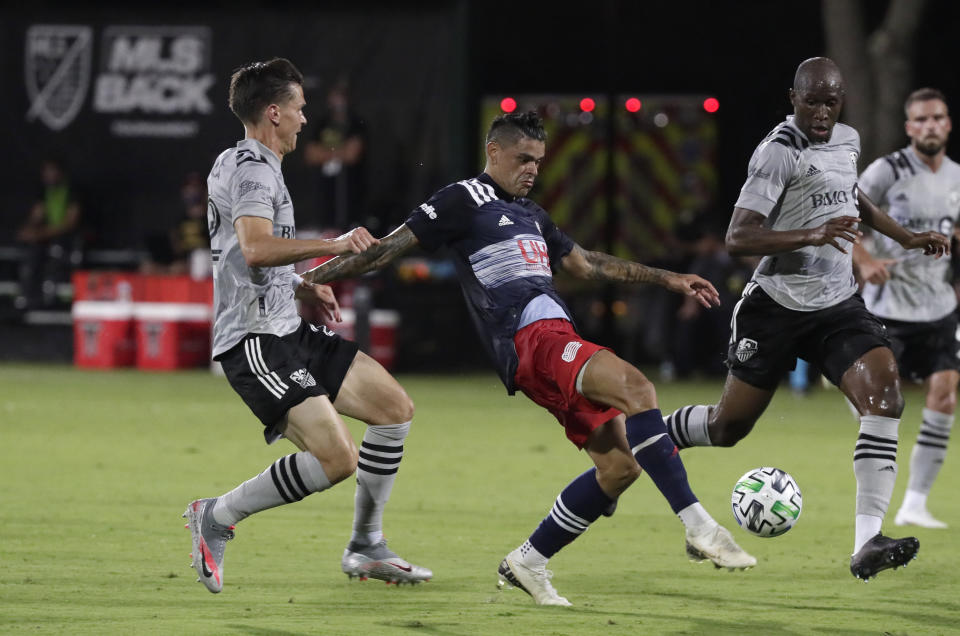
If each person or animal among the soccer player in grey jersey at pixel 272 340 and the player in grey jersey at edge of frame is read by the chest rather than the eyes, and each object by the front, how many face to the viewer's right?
1

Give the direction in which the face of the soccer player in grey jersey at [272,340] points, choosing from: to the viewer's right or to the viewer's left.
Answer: to the viewer's right

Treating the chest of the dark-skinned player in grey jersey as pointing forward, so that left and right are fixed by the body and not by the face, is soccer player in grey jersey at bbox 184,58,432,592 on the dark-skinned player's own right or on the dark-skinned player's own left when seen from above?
on the dark-skinned player's own right

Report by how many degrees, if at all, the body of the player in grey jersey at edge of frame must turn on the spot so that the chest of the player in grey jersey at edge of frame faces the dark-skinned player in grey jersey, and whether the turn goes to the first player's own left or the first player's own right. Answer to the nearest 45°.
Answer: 0° — they already face them

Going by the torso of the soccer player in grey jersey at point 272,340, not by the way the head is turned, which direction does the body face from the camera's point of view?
to the viewer's right

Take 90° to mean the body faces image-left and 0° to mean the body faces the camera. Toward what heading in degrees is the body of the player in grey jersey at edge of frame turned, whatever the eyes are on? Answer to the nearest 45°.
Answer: approximately 0°
